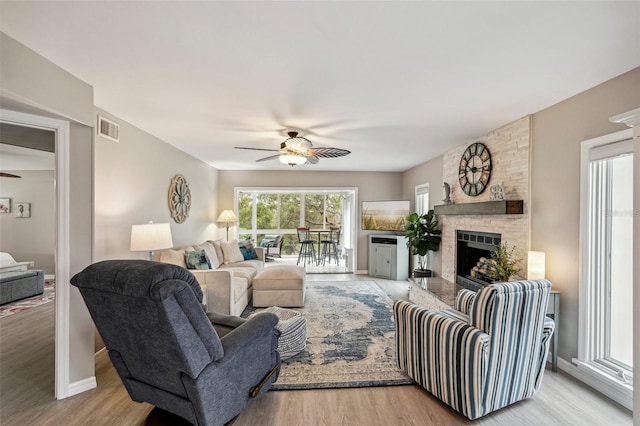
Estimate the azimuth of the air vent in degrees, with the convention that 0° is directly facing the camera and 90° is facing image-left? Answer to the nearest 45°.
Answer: approximately 315°

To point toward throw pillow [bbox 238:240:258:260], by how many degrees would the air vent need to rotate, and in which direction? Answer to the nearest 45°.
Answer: approximately 90° to its left

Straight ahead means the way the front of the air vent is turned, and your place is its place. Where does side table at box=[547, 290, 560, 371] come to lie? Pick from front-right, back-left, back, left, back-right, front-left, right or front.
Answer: front

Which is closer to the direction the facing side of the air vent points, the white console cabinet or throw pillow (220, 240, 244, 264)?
the white console cabinet

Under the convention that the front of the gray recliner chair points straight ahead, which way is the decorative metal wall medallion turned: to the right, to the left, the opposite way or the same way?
to the right

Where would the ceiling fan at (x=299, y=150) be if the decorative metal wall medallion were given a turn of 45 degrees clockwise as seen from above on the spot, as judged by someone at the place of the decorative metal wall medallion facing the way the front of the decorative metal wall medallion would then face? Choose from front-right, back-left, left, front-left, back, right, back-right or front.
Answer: front-left

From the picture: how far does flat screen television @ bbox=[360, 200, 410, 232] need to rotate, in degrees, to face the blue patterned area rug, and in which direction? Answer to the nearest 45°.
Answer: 0° — it already faces it

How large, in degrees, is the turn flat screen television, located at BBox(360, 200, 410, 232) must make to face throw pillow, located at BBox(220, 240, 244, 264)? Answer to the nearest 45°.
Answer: approximately 45° to its right

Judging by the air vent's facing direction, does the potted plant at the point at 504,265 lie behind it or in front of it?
in front

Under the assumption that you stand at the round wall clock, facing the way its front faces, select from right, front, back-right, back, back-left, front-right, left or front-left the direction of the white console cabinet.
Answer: right

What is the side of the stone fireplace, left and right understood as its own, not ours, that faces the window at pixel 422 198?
right

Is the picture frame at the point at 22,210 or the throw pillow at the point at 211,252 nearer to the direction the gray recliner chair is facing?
the throw pillow

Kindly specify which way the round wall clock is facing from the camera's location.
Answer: facing the viewer and to the left of the viewer

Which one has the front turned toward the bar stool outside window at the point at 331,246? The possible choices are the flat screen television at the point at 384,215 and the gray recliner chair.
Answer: the gray recliner chair

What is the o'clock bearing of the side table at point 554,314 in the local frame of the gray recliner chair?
The side table is roughly at 2 o'clock from the gray recliner chair.

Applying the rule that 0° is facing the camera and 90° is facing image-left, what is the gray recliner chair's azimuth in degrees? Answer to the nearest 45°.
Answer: approximately 225°

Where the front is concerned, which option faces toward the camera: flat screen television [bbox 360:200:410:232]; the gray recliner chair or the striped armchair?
the flat screen television
